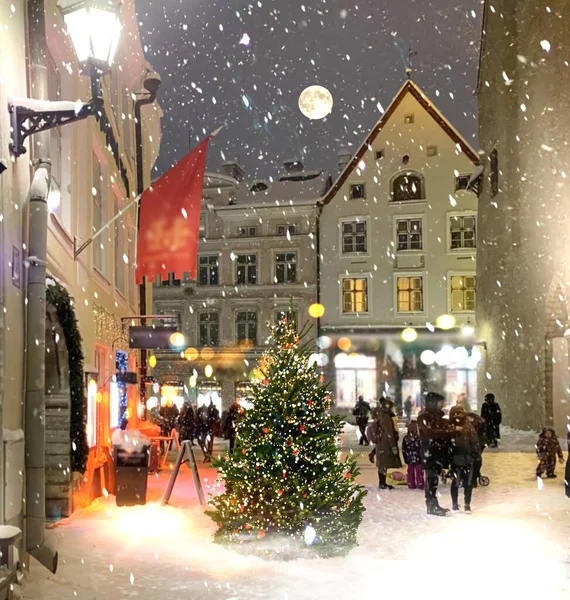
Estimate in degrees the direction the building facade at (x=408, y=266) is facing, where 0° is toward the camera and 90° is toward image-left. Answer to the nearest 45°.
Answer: approximately 0°

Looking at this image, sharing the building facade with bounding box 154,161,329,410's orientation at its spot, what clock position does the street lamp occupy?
The street lamp is roughly at 12 o'clock from the building facade.

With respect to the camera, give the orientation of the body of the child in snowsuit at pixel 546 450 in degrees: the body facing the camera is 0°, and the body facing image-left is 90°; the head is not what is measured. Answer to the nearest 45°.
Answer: approximately 0°
